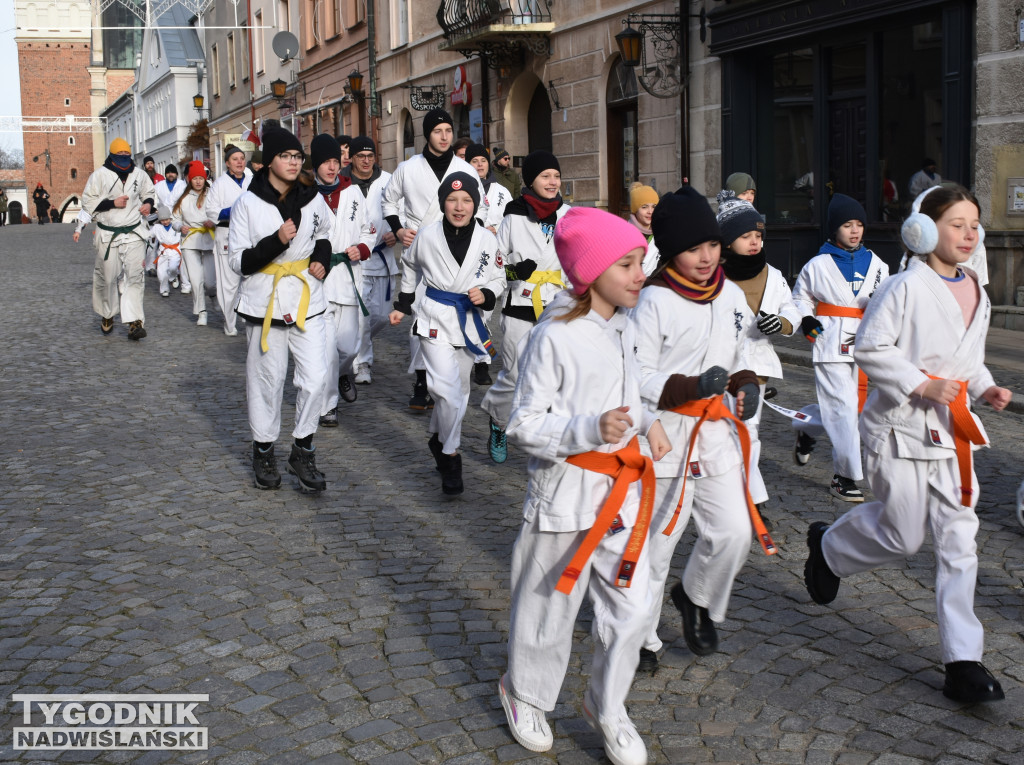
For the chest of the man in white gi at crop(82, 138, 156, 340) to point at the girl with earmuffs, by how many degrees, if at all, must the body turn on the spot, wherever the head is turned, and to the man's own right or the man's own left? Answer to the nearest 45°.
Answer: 0° — they already face them

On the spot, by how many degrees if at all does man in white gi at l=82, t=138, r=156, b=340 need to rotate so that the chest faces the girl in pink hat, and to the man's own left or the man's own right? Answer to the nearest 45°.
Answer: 0° — they already face them

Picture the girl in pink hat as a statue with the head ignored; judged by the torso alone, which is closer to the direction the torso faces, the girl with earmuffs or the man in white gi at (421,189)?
the girl with earmuffs

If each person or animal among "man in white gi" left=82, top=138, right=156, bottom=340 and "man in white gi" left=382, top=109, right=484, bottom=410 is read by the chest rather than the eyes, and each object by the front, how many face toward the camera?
2

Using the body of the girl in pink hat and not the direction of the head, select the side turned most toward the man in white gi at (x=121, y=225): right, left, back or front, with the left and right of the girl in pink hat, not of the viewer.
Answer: back

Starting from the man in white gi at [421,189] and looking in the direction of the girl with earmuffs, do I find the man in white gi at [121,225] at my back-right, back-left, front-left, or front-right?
back-right
